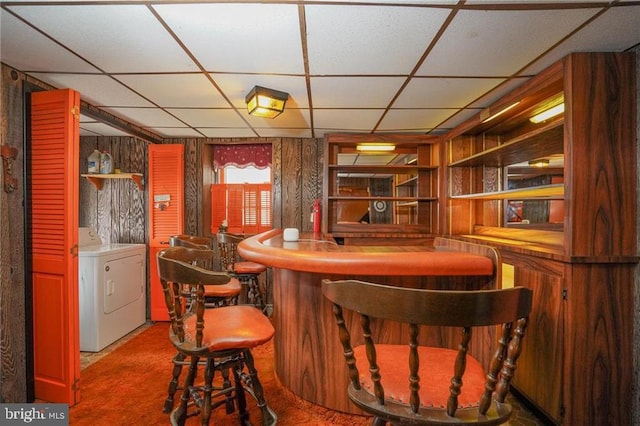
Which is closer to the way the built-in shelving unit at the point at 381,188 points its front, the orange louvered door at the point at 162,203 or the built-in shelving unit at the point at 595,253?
the built-in shelving unit

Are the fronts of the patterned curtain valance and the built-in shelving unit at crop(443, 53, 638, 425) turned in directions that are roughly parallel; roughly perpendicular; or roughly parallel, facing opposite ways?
roughly perpendicular

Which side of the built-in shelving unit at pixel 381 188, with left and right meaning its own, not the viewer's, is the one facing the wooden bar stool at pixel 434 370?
front

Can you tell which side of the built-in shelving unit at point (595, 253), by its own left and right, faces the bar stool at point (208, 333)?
front

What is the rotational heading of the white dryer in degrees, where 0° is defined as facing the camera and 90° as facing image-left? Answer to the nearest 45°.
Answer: approximately 315°

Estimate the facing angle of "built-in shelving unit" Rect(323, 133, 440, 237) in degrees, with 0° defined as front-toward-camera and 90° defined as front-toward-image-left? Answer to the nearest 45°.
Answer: approximately 0°

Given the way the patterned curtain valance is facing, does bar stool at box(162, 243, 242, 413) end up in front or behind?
in front

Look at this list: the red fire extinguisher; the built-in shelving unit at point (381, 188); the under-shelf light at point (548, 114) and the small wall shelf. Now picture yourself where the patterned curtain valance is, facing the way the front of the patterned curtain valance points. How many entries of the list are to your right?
1

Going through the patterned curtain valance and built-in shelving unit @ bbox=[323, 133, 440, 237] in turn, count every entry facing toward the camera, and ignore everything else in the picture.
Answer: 2

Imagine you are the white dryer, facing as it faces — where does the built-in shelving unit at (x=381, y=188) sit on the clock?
The built-in shelving unit is roughly at 11 o'clock from the white dryer.

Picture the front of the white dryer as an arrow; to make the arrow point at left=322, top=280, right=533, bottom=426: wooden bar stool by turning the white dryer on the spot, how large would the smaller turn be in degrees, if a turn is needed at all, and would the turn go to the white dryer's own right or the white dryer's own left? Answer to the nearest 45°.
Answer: approximately 45° to the white dryer's own right

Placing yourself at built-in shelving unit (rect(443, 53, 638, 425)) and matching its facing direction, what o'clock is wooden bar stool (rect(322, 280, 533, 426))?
The wooden bar stool is roughly at 11 o'clock from the built-in shelving unit.

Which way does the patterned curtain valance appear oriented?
toward the camera

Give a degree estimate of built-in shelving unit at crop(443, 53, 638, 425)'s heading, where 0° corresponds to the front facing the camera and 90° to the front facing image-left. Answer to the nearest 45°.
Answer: approximately 45°
